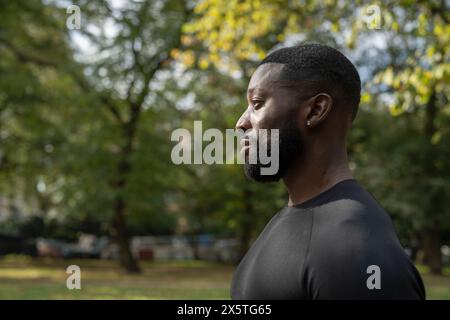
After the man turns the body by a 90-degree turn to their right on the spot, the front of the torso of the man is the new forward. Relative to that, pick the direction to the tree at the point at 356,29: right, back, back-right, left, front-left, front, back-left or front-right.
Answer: front

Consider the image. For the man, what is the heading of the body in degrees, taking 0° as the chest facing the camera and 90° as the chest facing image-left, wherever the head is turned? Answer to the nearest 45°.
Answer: approximately 90°

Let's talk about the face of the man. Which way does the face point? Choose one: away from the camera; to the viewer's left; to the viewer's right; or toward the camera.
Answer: to the viewer's left
